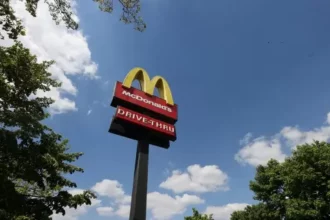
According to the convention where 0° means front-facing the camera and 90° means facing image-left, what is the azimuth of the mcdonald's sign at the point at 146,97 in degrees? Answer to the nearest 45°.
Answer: approximately 315°

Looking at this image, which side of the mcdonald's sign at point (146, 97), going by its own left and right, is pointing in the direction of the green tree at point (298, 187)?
left

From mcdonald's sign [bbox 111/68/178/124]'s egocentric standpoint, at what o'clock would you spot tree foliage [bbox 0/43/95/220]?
The tree foliage is roughly at 2 o'clock from the mcdonald's sign.

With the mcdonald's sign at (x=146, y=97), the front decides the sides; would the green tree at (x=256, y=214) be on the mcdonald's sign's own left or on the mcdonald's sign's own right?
on the mcdonald's sign's own left
